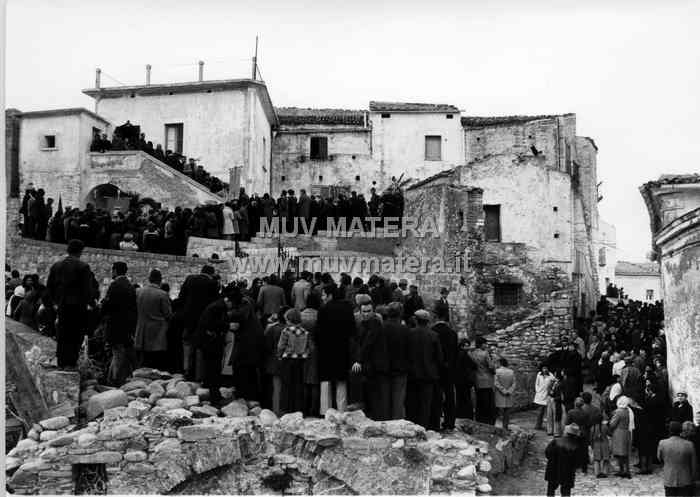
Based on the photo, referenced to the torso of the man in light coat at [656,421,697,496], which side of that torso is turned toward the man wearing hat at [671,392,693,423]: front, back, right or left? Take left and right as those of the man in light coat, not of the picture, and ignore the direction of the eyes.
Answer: front

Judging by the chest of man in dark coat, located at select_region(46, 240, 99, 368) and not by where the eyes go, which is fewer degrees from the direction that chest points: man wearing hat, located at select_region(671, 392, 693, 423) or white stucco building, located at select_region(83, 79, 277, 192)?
the white stucco building

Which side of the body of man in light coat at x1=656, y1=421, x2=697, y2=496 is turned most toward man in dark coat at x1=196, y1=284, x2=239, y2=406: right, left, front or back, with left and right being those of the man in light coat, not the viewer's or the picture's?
left

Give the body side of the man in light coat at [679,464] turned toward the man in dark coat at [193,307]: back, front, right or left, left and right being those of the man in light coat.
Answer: left

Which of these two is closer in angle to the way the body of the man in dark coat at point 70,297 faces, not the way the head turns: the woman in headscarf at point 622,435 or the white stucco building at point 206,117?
the white stucco building

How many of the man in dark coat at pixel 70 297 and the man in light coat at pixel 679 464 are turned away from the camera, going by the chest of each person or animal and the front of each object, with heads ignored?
2

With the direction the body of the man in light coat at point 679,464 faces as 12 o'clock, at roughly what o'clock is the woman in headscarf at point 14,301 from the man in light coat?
The woman in headscarf is roughly at 9 o'clock from the man in light coat.

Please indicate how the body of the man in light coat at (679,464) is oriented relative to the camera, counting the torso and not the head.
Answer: away from the camera

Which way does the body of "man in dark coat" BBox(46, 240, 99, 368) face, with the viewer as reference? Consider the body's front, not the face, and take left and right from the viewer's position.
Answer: facing away from the viewer

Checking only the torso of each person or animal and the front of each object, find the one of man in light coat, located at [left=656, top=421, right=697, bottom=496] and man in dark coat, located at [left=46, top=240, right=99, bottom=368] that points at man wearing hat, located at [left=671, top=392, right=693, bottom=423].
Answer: the man in light coat

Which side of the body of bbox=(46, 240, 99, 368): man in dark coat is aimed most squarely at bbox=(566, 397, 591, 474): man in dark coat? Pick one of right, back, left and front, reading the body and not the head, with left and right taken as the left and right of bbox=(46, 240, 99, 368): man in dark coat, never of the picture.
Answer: right

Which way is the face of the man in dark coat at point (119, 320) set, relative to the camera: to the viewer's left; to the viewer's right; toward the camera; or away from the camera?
away from the camera

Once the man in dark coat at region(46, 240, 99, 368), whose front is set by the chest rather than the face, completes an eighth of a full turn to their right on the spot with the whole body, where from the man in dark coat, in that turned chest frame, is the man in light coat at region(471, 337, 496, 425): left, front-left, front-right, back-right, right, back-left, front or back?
front-right

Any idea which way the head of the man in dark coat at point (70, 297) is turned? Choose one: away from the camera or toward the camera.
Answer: away from the camera
